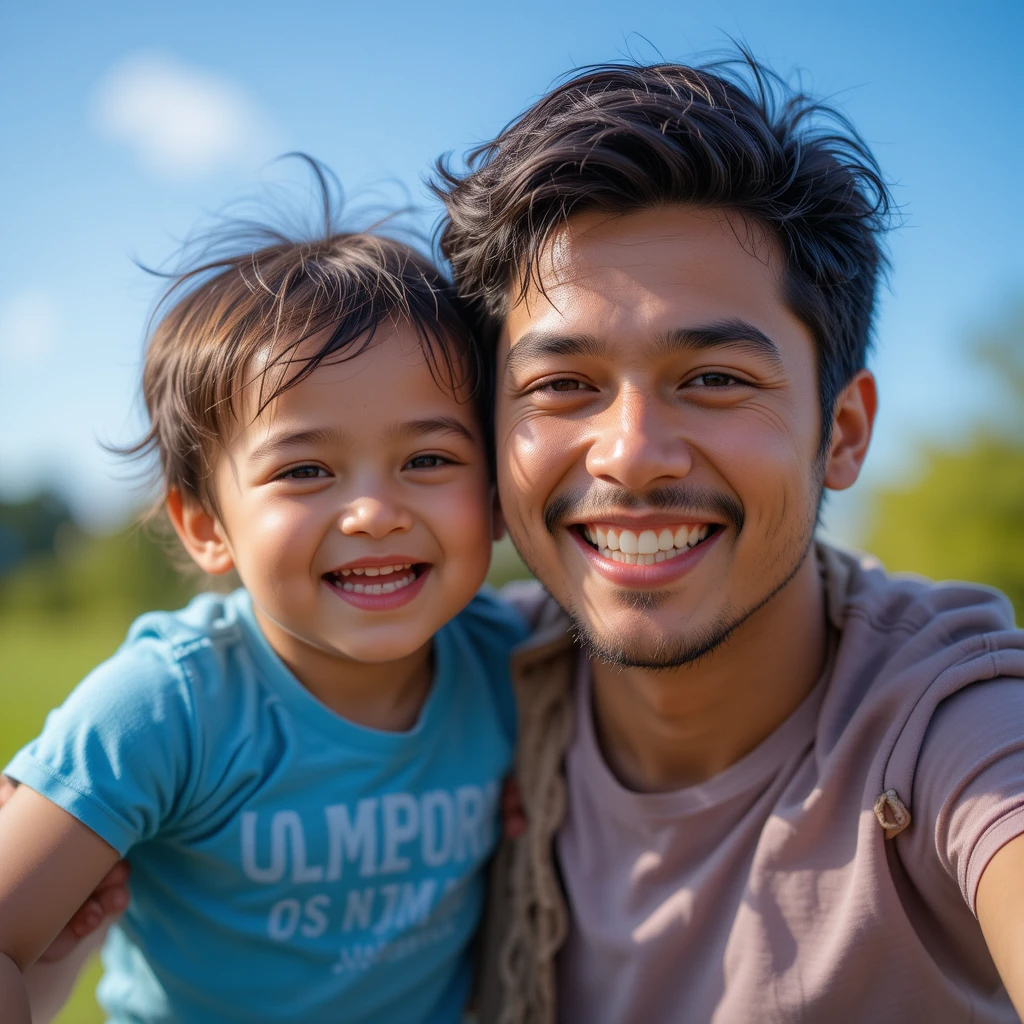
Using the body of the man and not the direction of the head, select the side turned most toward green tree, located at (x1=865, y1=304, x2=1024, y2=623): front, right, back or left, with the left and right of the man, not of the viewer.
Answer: back

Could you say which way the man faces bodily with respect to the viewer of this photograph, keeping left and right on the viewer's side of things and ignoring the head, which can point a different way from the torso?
facing the viewer
